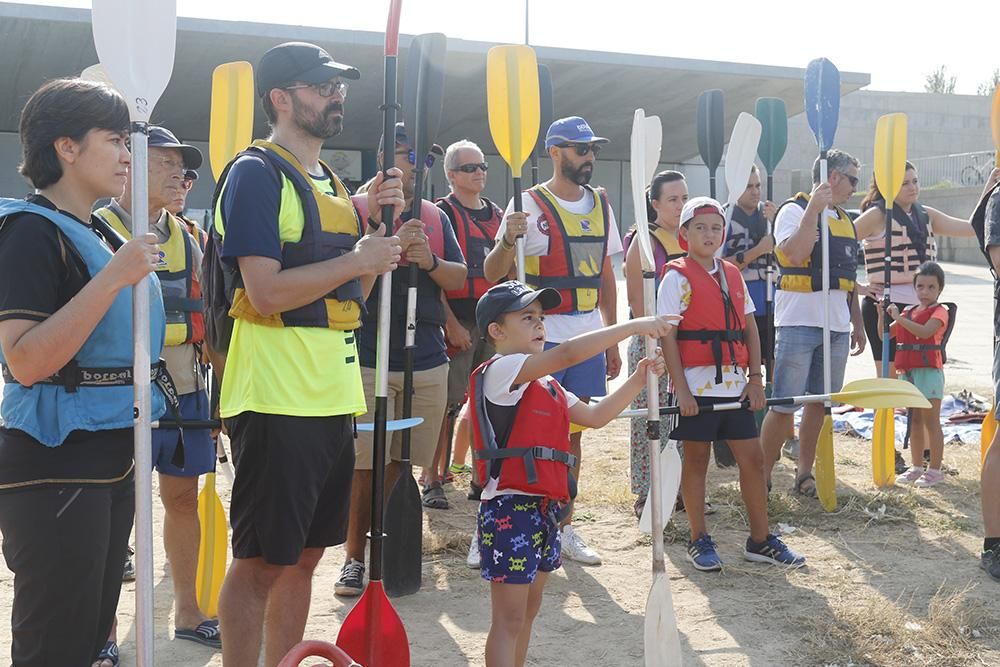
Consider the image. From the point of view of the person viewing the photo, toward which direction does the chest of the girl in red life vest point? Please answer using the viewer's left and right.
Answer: facing the viewer and to the left of the viewer

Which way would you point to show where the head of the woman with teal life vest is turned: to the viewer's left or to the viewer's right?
to the viewer's right

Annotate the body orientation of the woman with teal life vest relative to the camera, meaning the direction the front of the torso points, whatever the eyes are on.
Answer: to the viewer's right

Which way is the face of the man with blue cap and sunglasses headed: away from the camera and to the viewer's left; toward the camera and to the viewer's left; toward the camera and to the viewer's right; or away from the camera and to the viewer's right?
toward the camera and to the viewer's right

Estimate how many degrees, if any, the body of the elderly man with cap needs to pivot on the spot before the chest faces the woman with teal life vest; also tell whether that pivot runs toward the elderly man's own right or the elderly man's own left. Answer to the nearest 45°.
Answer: approximately 45° to the elderly man's own right

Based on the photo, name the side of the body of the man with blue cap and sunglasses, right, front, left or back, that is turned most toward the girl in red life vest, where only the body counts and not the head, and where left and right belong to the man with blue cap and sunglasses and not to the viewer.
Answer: left

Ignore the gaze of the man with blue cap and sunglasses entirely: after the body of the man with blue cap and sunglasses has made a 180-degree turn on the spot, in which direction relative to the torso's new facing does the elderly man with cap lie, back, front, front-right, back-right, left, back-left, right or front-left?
left

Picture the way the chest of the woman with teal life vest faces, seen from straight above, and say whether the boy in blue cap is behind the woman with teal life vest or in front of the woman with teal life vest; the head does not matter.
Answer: in front

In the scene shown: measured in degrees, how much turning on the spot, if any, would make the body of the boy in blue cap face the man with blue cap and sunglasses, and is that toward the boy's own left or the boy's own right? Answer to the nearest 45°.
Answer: approximately 135° to the boy's own left

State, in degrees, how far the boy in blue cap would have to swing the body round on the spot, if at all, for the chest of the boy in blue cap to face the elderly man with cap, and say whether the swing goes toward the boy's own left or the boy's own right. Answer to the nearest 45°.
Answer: approximately 180°

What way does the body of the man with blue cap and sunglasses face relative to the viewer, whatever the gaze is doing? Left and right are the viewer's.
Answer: facing the viewer and to the right of the viewer

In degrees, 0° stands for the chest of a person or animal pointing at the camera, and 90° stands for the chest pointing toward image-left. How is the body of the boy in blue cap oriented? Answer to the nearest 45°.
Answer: approximately 315°

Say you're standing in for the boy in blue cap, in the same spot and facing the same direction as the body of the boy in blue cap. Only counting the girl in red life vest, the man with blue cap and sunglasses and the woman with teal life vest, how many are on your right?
1

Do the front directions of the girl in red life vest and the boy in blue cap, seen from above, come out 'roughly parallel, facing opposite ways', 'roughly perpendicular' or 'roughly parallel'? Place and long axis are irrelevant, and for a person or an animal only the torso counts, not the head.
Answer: roughly perpendicular

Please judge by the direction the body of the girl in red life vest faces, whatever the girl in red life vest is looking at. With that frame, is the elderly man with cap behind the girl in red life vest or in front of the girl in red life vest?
in front

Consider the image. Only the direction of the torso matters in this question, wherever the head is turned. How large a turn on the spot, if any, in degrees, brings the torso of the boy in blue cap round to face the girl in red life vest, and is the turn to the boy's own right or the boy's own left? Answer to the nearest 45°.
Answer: approximately 90° to the boy's own left

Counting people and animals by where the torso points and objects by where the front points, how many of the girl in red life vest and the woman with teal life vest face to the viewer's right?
1
